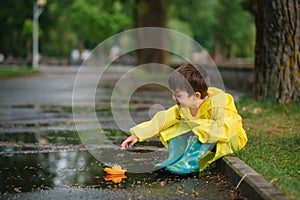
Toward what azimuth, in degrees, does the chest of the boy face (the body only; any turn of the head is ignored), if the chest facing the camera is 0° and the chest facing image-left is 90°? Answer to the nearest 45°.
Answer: approximately 45°
